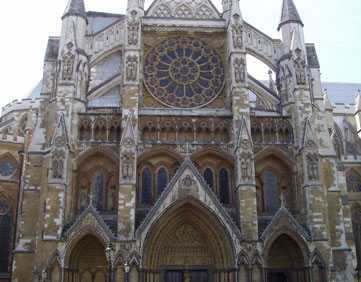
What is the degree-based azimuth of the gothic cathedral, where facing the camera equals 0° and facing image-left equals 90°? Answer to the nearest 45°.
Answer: approximately 0°
